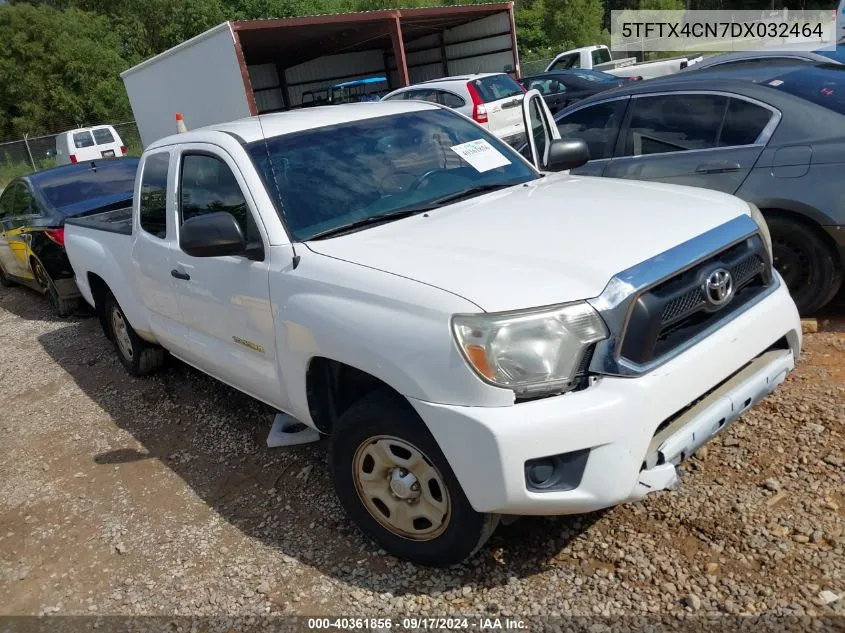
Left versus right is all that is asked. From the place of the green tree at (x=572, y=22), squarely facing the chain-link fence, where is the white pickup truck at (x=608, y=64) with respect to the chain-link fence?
left

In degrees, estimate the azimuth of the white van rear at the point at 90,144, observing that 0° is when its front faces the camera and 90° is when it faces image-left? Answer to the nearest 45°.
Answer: approximately 135°

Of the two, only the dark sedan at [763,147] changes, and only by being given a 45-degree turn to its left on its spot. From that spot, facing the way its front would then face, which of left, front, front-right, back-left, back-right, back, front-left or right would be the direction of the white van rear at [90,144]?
front-right

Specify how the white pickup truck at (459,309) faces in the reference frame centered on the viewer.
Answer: facing the viewer and to the right of the viewer

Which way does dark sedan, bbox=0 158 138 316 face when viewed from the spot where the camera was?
facing away from the viewer and to the left of the viewer

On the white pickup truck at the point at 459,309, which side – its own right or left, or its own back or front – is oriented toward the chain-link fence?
back

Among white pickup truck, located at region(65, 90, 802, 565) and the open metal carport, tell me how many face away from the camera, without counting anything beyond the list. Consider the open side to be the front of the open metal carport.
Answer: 0

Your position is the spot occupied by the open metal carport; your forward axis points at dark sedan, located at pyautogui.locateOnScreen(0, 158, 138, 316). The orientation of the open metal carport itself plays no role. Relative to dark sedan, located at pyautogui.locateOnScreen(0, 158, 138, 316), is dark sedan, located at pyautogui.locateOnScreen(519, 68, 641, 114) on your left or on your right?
left

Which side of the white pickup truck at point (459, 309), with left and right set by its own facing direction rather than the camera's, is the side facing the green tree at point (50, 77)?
back
